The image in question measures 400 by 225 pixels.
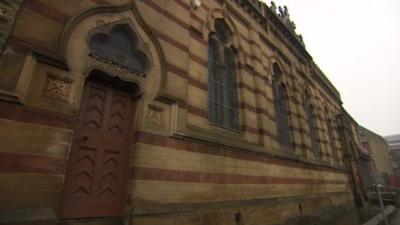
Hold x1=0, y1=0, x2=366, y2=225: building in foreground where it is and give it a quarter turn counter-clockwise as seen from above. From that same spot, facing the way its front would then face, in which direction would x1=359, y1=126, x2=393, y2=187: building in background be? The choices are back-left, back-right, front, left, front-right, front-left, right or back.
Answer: front

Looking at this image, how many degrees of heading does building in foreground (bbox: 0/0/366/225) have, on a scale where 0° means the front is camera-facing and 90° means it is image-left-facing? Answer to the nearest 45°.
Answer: approximately 315°
